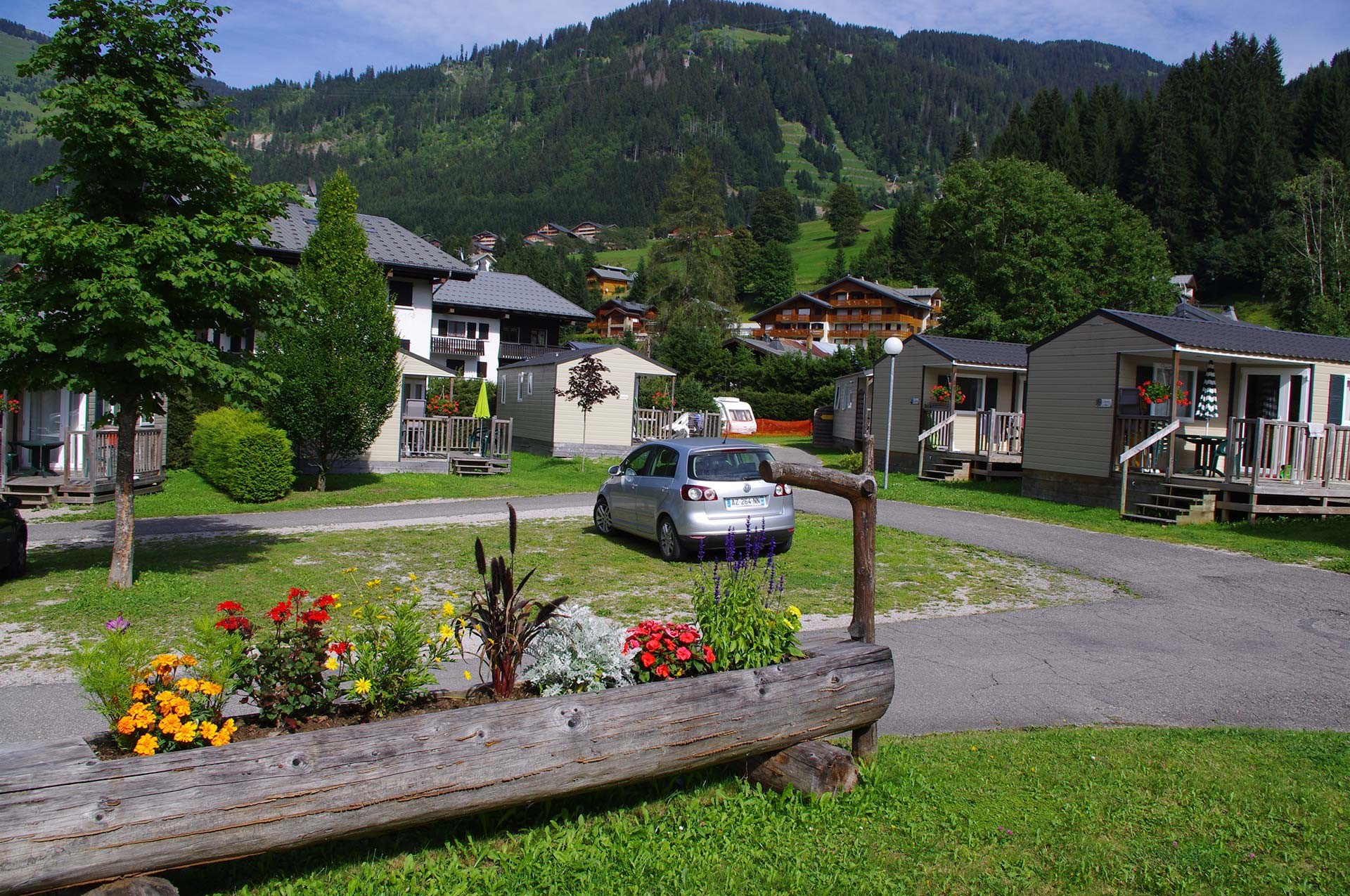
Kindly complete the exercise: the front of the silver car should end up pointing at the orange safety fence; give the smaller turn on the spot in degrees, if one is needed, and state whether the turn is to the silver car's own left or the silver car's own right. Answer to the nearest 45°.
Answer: approximately 45° to the silver car's own right

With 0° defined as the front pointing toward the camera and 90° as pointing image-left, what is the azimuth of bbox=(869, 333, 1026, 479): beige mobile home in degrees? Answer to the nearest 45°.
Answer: approximately 315°

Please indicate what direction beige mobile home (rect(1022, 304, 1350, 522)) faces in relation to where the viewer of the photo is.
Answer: facing the viewer and to the right of the viewer

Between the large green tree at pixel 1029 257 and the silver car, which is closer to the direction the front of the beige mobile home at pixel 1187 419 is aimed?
the silver car

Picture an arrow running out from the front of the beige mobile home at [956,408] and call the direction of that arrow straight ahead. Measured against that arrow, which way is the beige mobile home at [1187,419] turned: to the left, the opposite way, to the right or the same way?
the same way

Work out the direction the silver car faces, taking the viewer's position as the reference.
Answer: facing away from the viewer and to the left of the viewer

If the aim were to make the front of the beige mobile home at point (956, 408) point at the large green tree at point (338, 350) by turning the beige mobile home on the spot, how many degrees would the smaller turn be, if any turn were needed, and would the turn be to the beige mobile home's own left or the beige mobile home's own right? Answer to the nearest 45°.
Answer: approximately 90° to the beige mobile home's own right

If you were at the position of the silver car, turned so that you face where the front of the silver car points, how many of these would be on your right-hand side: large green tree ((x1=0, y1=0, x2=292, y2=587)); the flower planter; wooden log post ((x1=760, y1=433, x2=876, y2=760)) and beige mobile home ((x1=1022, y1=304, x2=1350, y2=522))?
1

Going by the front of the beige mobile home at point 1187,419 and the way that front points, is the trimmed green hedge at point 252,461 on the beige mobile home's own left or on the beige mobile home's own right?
on the beige mobile home's own right

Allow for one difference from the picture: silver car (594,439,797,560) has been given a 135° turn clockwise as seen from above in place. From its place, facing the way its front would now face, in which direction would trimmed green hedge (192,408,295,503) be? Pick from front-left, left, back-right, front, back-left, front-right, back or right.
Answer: back-left

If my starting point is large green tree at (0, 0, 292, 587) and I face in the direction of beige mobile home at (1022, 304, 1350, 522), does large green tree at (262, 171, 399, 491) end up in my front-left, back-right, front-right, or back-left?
front-left

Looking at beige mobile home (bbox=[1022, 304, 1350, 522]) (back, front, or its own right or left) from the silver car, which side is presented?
right

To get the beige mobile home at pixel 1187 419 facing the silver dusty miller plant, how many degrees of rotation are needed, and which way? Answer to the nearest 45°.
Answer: approximately 45° to its right

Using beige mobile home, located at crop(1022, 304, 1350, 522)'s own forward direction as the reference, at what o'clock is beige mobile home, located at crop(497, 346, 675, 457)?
beige mobile home, located at crop(497, 346, 675, 457) is roughly at 5 o'clock from beige mobile home, located at crop(1022, 304, 1350, 522).

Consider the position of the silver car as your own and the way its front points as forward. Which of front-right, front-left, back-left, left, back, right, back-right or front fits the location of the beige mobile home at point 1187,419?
right

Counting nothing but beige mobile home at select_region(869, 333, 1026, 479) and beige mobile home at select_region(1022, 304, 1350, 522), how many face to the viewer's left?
0

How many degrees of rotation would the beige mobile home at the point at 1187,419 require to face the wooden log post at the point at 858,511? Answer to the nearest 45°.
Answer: approximately 45° to its right

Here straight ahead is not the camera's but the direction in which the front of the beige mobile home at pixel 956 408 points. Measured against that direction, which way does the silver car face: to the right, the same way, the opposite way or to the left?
the opposite way

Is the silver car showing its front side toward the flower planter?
no
